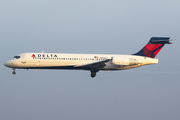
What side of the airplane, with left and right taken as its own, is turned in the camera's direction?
left
